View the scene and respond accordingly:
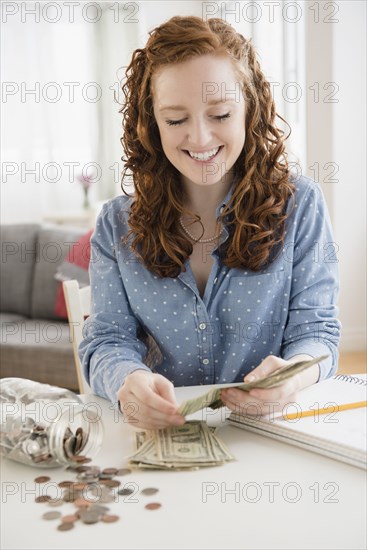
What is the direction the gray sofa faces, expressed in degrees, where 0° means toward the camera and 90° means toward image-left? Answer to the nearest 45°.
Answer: approximately 0°

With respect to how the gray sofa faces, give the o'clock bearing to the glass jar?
The glass jar is roughly at 12 o'clock from the gray sofa.

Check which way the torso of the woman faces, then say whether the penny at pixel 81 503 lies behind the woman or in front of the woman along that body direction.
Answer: in front

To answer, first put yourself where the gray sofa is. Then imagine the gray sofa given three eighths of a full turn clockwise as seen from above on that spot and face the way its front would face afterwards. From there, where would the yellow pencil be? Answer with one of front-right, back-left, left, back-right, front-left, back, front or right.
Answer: back-left

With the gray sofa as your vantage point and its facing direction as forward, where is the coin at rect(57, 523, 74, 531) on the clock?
The coin is roughly at 12 o'clock from the gray sofa.

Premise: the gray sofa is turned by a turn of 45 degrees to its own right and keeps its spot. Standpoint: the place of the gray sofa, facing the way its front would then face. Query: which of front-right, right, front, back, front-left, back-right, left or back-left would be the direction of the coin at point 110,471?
front-left

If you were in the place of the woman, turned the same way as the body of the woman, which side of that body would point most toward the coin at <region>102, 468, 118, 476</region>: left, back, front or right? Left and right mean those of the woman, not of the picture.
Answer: front

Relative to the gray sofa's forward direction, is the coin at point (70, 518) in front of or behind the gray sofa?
in front

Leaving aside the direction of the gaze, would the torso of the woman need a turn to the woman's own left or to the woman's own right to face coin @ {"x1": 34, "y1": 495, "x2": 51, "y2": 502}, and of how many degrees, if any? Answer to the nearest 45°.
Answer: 0° — they already face it

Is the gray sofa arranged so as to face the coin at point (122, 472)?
yes

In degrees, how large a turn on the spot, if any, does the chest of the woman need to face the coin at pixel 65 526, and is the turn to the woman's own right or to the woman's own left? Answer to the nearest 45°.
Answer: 0° — they already face it

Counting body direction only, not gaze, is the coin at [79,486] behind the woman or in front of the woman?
in front

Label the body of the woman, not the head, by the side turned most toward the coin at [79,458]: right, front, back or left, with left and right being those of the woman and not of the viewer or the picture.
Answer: front
